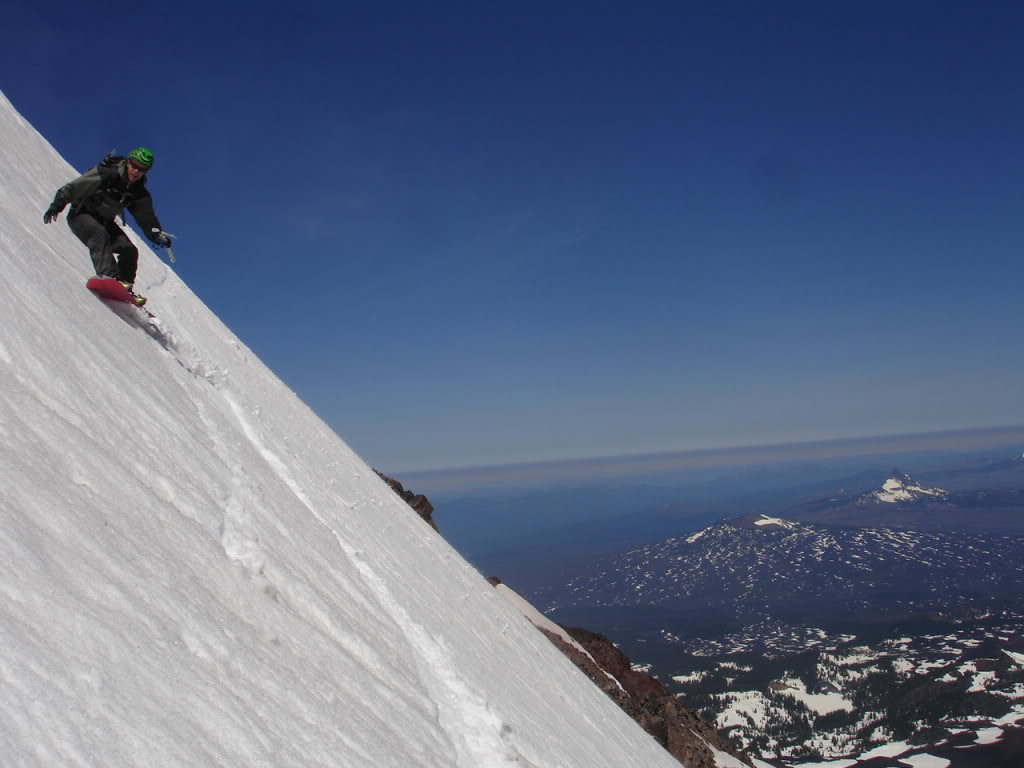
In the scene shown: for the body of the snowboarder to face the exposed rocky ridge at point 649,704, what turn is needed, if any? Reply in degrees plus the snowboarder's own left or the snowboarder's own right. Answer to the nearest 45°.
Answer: approximately 90° to the snowboarder's own left

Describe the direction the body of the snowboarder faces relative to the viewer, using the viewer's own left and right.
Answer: facing the viewer and to the right of the viewer

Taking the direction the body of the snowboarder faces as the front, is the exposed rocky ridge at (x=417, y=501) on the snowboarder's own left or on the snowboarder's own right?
on the snowboarder's own left
